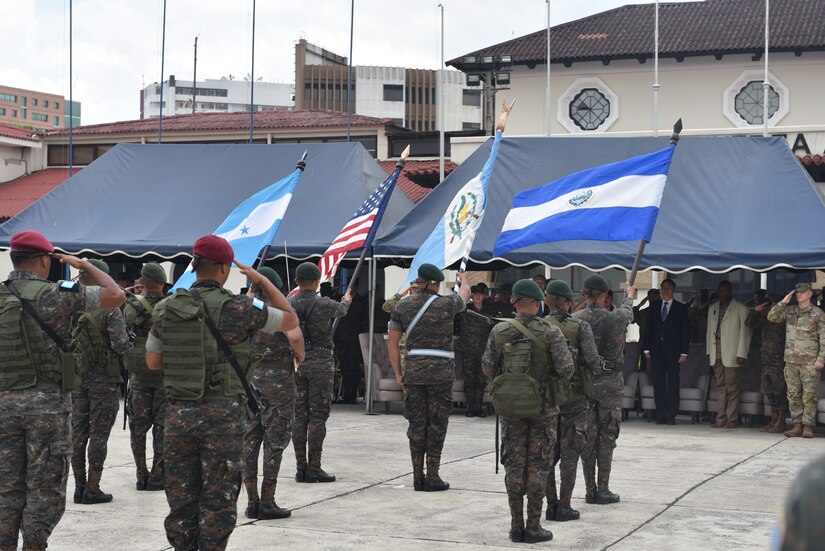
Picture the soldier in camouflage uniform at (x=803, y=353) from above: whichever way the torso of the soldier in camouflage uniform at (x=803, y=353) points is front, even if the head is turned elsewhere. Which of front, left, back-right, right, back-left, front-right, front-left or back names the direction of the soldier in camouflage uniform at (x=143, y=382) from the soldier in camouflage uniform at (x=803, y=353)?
front

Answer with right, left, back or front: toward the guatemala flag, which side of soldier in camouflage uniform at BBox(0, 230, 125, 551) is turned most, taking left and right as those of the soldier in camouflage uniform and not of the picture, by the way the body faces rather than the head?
front

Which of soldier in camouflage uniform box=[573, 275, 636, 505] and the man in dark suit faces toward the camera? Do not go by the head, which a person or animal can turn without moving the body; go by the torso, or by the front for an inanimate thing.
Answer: the man in dark suit

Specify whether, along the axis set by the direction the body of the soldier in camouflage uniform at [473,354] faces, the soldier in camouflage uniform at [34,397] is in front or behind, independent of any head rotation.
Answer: in front

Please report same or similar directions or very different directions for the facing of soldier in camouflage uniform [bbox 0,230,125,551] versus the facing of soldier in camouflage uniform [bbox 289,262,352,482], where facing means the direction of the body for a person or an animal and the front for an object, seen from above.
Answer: same or similar directions

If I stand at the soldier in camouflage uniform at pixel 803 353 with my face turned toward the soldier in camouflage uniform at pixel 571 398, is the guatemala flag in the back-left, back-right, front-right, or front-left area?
front-right

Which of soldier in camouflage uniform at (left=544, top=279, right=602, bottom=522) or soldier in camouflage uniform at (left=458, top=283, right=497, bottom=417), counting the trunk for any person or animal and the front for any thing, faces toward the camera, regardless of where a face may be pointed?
soldier in camouflage uniform at (left=458, top=283, right=497, bottom=417)

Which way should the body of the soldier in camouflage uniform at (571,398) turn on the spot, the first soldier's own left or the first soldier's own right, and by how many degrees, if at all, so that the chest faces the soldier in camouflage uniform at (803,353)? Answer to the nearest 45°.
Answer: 0° — they already face them

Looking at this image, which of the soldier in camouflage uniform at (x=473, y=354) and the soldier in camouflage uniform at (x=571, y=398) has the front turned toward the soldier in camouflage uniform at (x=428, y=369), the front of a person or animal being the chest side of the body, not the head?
the soldier in camouflage uniform at (x=473, y=354)

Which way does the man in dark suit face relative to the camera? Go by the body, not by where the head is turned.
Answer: toward the camera

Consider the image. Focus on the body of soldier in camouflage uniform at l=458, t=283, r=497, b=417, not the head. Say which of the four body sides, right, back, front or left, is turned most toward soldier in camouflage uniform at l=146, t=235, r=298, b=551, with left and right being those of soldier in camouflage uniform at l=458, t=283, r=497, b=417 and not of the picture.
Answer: front

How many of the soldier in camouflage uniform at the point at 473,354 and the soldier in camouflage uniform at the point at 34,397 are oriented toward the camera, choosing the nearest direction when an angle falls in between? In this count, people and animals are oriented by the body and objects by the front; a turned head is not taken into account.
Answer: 1

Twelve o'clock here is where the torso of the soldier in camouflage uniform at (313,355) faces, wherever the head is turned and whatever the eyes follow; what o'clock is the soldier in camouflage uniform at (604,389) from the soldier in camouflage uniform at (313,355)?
the soldier in camouflage uniform at (604,389) is roughly at 2 o'clock from the soldier in camouflage uniform at (313,355).
